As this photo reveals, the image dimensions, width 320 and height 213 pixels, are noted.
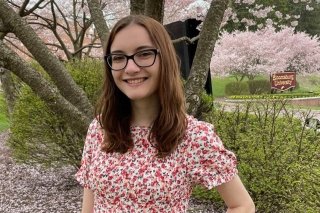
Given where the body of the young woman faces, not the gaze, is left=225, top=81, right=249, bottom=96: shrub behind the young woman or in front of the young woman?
behind

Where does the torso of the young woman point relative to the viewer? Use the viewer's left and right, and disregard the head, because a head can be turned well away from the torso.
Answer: facing the viewer and to the left of the viewer

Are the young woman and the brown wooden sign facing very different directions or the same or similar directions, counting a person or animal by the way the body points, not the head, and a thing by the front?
same or similar directions

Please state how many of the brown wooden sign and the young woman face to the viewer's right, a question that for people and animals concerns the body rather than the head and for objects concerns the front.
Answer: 0

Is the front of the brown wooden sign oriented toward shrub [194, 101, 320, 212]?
yes

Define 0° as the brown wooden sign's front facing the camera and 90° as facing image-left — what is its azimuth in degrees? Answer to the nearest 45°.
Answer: approximately 0°

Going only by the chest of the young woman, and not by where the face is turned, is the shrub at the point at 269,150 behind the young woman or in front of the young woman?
behind

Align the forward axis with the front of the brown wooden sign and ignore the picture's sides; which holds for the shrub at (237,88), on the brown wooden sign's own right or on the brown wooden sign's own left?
on the brown wooden sign's own right

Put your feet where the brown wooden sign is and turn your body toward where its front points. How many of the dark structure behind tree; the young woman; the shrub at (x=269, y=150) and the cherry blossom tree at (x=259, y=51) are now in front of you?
3

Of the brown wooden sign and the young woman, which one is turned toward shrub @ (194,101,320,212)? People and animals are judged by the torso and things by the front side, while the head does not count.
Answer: the brown wooden sign
